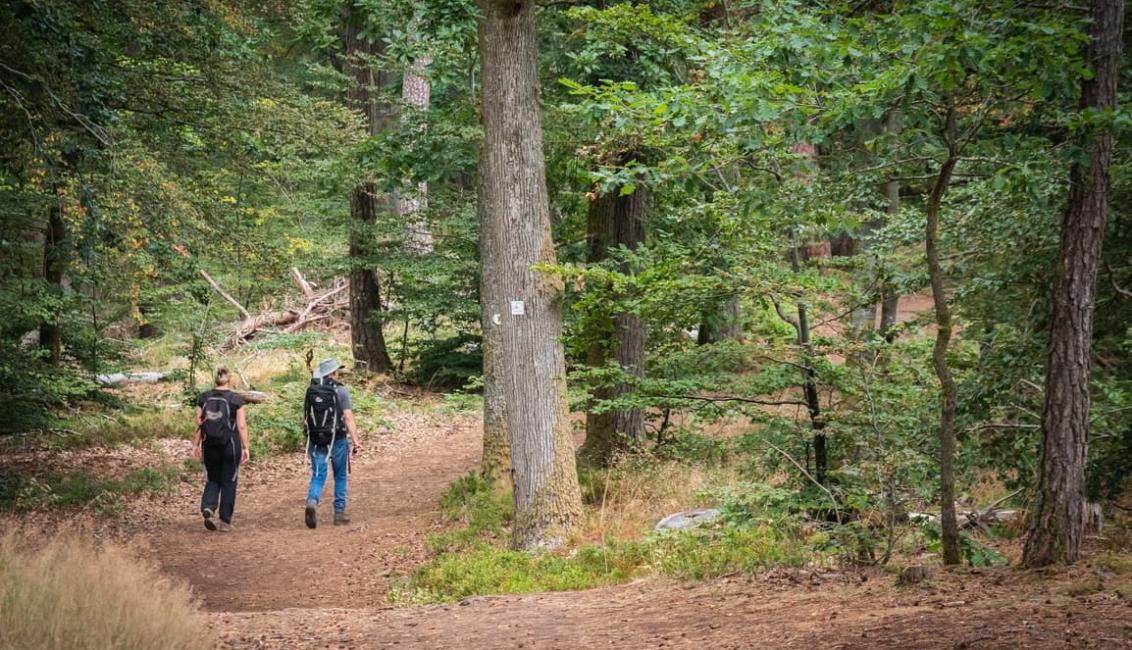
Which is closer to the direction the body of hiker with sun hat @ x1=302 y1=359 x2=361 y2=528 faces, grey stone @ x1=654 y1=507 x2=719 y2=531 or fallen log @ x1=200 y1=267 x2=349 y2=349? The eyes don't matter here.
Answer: the fallen log

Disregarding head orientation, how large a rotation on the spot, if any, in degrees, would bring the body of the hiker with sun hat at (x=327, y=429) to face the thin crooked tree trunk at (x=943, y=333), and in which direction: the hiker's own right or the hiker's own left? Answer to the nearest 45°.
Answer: approximately 90° to the hiker's own right

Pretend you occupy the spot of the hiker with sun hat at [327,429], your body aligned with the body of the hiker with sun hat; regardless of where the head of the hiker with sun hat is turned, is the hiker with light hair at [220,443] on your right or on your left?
on your left

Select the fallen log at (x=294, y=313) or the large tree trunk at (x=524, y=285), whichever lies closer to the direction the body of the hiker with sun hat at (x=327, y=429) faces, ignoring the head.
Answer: the fallen log

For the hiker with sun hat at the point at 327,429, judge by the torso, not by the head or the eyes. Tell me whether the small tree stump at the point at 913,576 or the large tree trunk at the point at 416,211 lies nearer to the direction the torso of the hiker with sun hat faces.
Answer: the large tree trunk

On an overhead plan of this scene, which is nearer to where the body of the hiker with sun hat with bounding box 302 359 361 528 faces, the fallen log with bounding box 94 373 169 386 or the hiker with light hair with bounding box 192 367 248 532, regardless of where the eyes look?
the fallen log

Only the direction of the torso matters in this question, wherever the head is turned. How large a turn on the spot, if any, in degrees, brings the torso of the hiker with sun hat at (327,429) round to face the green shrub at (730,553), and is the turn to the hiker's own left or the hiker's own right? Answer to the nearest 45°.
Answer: approximately 90° to the hiker's own right

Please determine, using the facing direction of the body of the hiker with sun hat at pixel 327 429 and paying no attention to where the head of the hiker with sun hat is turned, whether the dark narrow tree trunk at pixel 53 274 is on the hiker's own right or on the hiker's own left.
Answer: on the hiker's own left

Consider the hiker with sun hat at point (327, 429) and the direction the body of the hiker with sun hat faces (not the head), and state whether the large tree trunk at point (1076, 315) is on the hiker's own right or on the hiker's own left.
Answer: on the hiker's own right

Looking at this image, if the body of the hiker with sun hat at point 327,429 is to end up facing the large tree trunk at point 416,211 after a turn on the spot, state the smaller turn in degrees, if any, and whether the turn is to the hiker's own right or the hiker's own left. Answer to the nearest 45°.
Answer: approximately 45° to the hiker's own left

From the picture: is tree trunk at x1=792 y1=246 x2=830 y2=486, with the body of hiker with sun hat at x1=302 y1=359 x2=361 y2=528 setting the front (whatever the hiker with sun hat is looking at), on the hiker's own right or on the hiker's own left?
on the hiker's own right

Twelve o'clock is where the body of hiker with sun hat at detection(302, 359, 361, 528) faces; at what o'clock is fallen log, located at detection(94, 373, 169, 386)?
The fallen log is roughly at 10 o'clock from the hiker with sun hat.

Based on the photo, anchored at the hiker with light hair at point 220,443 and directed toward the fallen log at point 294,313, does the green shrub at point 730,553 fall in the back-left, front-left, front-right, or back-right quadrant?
back-right

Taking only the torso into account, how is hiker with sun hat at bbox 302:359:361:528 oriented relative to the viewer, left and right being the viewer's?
facing away from the viewer and to the right of the viewer

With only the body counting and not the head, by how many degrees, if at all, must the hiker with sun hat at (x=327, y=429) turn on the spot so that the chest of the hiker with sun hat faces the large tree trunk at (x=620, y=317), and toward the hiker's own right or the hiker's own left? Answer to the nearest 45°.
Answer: approximately 45° to the hiker's own right

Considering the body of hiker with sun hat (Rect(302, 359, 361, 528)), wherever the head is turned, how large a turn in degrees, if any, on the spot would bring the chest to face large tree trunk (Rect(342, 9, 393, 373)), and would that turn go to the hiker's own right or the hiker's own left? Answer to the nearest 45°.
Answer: approximately 45° to the hiker's own left

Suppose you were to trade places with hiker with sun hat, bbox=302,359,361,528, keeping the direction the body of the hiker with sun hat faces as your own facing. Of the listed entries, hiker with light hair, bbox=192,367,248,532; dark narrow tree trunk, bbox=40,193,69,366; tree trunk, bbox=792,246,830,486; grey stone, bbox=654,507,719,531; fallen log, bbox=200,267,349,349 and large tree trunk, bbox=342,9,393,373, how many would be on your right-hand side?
2
